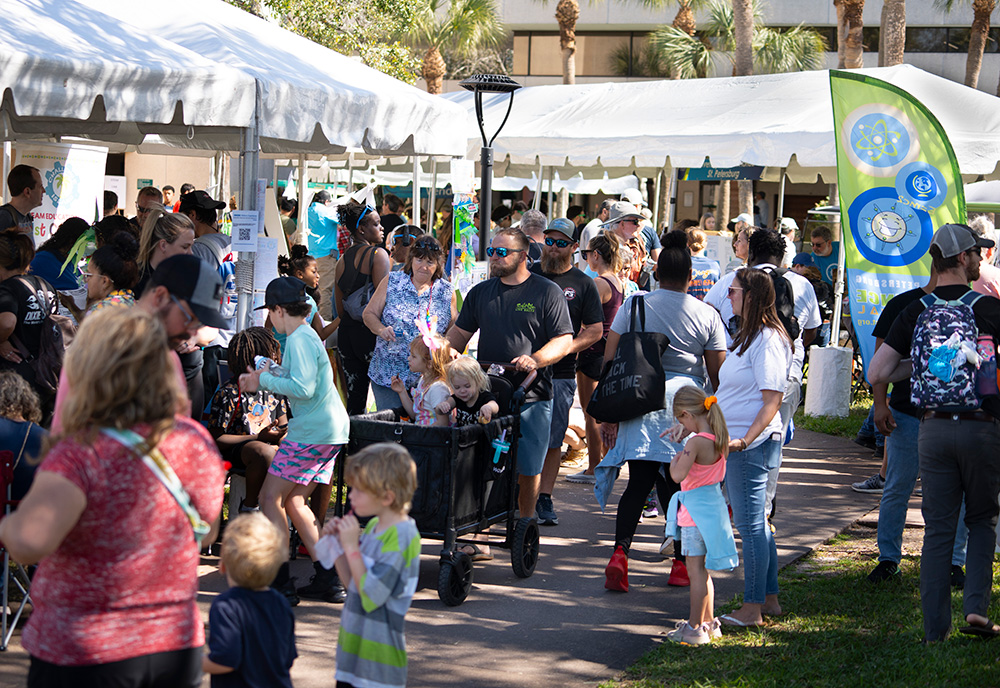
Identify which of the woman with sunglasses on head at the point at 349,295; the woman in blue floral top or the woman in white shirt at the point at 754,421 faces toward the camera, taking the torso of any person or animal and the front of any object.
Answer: the woman in blue floral top

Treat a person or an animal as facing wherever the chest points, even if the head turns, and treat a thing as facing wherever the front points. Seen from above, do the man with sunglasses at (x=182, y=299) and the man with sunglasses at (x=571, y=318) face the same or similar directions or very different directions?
very different directions

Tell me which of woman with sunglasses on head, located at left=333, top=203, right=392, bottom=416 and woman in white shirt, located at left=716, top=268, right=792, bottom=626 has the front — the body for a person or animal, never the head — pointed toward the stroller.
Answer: the woman in white shirt

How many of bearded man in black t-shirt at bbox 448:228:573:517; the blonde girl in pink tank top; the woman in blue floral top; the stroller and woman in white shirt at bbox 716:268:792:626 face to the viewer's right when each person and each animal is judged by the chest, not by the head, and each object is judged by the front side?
0

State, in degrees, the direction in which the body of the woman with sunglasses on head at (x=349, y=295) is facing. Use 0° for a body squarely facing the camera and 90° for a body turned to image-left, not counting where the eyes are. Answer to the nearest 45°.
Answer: approximately 225°

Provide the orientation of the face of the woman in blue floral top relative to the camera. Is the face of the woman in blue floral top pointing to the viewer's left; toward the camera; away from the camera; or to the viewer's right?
toward the camera

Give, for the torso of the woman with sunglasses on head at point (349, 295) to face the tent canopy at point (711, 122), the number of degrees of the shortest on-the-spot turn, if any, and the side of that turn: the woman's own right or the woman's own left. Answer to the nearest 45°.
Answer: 0° — they already face it

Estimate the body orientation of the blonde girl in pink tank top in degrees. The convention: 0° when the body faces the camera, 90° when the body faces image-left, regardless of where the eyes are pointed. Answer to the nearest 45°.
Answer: approximately 90°

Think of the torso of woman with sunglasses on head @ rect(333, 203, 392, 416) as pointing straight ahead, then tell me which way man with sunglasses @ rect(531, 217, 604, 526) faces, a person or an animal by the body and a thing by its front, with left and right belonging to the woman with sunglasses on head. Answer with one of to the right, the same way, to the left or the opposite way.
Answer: the opposite way

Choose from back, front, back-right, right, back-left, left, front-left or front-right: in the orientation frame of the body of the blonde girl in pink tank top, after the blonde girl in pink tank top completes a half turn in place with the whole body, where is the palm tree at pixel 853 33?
left

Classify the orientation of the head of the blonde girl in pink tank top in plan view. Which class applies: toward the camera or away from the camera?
away from the camera

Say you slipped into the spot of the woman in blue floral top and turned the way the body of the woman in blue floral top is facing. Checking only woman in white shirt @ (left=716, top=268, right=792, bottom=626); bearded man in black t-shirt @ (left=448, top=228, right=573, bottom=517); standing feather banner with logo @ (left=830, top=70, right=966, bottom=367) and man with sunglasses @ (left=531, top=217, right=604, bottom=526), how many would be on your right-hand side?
0

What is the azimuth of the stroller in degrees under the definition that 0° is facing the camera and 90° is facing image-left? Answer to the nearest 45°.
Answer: approximately 45°

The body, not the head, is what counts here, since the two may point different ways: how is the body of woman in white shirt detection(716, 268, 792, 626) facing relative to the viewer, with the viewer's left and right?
facing to the left of the viewer

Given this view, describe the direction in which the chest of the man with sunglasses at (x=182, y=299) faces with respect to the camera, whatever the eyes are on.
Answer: to the viewer's right

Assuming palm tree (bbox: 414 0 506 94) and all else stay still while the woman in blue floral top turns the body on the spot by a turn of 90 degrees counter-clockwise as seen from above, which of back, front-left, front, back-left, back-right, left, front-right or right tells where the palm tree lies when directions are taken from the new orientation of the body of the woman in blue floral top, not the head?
left

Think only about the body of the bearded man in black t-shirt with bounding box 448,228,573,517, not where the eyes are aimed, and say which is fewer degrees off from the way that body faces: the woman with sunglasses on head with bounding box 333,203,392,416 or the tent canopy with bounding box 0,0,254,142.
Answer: the tent canopy

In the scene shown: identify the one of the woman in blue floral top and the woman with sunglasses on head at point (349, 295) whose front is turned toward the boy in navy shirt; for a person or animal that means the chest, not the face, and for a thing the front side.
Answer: the woman in blue floral top
